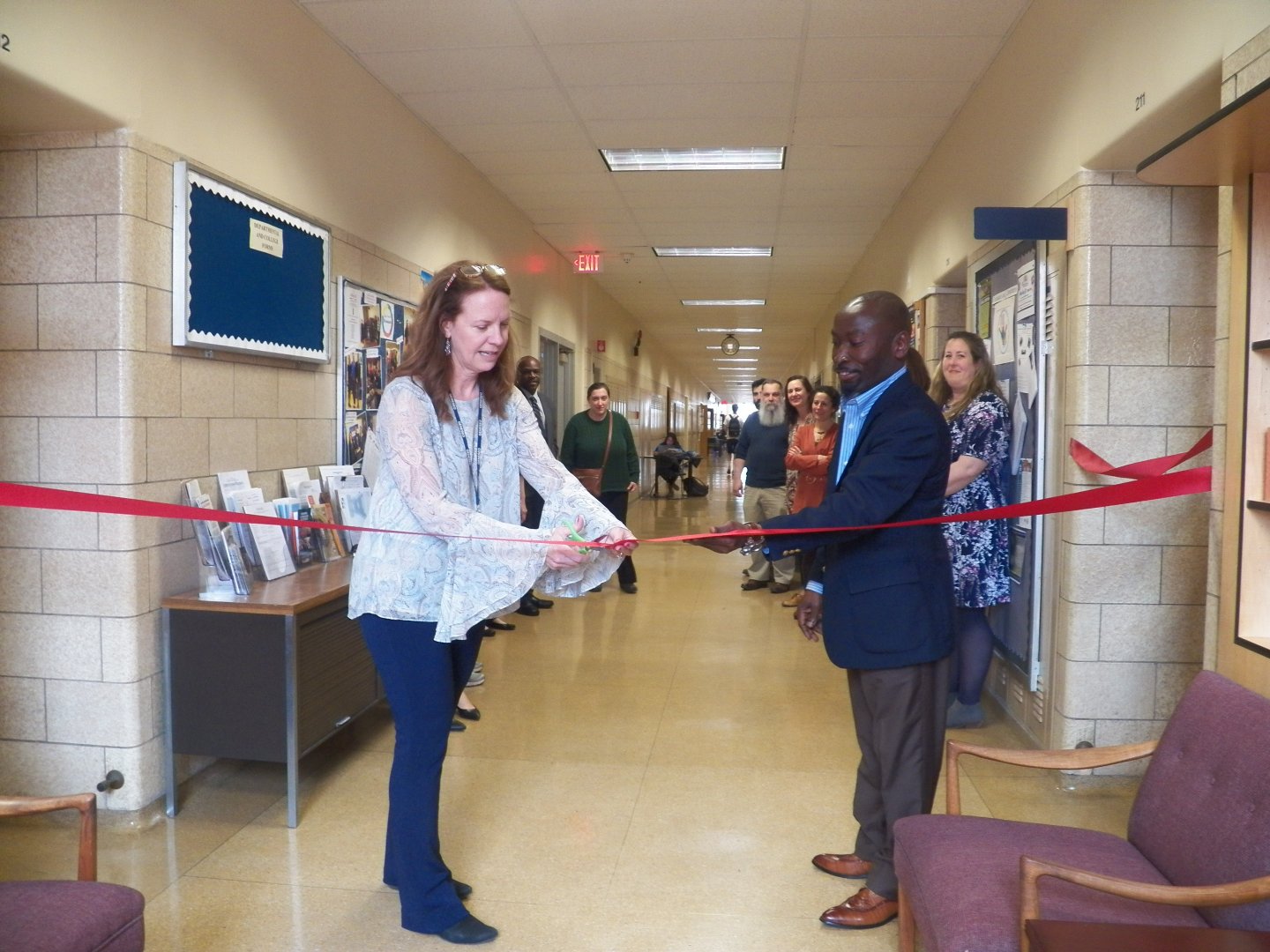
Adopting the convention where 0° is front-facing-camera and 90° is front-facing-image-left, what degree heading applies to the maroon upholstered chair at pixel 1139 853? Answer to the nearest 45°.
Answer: approximately 45°

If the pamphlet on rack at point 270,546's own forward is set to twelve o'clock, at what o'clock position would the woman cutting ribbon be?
The woman cutting ribbon is roughly at 1 o'clock from the pamphlet on rack.

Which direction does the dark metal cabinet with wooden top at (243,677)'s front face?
to the viewer's right

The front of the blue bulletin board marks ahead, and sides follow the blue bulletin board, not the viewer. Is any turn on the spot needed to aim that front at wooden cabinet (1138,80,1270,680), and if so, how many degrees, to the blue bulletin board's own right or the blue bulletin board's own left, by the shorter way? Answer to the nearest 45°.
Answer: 0° — it already faces it

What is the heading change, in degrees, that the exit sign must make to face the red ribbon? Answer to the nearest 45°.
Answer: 0° — it already faces it

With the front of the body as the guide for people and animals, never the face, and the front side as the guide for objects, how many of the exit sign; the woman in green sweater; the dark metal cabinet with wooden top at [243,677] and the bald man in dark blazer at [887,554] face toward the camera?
2

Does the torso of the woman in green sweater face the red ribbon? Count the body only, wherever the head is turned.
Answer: yes

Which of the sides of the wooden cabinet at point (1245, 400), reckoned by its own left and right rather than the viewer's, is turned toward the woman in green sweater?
right
